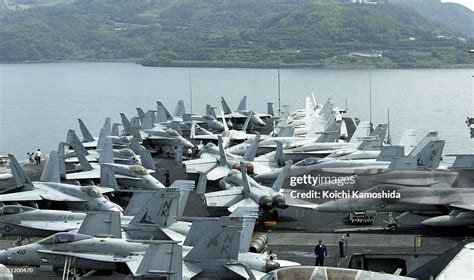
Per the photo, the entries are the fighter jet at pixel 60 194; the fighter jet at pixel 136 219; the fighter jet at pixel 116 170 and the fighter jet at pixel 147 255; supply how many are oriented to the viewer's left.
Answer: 2

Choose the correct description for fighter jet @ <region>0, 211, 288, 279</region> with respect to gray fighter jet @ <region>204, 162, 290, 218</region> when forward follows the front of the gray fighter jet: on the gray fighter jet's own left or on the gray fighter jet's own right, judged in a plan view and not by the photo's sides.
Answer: on the gray fighter jet's own left

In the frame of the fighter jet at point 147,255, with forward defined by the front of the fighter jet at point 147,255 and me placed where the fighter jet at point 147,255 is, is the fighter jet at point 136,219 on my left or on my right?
on my right

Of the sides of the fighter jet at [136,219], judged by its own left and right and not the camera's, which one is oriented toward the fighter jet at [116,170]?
right

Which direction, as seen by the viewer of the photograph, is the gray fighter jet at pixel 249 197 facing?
facing away from the viewer and to the left of the viewer

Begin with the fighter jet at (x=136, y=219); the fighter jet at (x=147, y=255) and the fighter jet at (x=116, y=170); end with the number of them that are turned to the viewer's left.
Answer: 2

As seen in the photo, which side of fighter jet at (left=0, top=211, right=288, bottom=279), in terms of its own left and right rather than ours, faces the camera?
left

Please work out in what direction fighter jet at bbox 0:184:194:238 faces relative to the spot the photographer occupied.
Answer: facing to the left of the viewer

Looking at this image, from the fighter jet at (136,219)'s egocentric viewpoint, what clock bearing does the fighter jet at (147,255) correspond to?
the fighter jet at (147,255) is roughly at 9 o'clock from the fighter jet at (136,219).

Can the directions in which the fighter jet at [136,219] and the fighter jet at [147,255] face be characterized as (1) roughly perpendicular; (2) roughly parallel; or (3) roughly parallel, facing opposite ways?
roughly parallel

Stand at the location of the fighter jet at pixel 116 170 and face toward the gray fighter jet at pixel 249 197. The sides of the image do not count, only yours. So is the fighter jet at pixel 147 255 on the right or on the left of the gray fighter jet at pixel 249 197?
right
